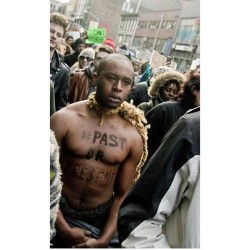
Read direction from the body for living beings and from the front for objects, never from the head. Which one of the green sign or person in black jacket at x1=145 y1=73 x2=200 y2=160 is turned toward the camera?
the green sign

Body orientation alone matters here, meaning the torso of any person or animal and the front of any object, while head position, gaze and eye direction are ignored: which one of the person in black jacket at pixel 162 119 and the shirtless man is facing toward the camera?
the shirtless man

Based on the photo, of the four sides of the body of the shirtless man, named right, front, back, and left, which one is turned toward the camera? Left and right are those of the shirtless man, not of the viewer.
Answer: front

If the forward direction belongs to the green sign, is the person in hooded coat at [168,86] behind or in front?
in front

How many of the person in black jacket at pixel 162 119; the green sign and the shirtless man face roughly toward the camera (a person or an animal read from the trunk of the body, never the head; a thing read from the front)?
2

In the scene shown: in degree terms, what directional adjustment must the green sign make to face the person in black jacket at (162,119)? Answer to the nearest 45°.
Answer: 0° — it already faces them

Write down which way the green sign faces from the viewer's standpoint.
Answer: facing the viewer

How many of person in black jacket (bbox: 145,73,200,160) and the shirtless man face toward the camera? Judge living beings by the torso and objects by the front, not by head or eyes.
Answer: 1

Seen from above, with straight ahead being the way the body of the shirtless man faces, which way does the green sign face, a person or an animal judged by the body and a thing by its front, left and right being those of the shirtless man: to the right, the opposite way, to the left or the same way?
the same way

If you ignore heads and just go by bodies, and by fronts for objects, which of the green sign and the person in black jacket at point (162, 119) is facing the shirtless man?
the green sign

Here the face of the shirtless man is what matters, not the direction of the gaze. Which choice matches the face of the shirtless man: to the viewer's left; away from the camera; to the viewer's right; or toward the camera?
toward the camera

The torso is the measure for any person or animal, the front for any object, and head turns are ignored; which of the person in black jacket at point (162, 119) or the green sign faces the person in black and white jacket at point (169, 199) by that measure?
the green sign

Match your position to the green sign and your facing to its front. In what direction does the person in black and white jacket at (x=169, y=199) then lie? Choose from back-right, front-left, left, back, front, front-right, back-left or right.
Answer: front
